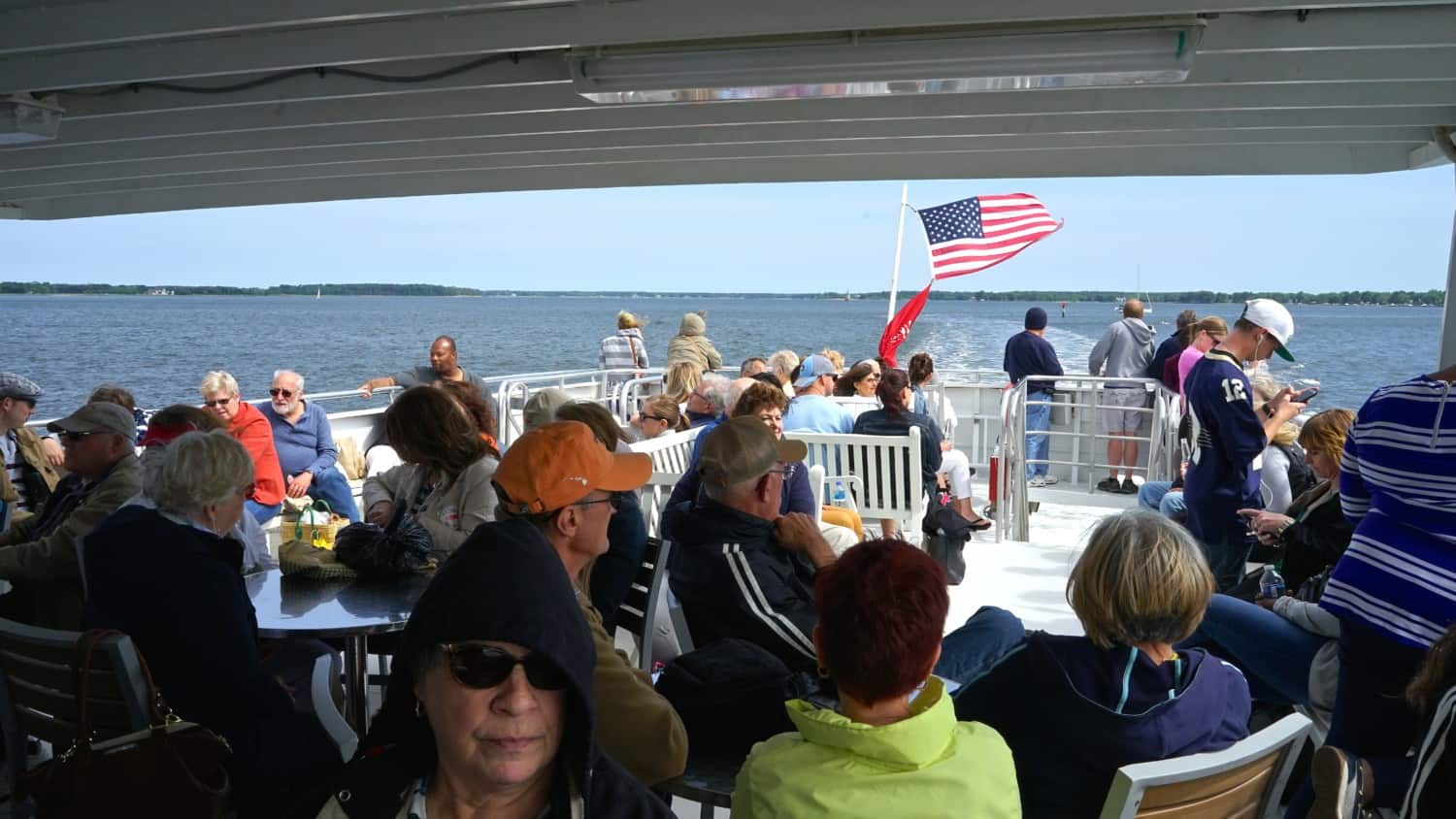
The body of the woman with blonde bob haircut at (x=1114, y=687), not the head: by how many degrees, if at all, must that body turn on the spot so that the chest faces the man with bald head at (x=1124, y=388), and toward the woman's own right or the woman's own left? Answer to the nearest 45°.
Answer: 0° — they already face them

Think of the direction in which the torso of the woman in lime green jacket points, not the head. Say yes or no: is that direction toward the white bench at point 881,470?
yes

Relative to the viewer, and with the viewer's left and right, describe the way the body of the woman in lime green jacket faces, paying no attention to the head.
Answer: facing away from the viewer

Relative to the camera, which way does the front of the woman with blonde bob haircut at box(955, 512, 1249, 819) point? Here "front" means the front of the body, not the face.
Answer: away from the camera

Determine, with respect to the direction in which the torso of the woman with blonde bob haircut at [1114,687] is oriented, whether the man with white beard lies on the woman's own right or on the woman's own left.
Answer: on the woman's own left

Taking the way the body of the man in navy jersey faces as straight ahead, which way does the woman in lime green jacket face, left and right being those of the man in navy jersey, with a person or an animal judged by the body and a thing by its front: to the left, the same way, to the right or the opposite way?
to the left

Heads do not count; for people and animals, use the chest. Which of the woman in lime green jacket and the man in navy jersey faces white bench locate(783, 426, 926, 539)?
the woman in lime green jacket

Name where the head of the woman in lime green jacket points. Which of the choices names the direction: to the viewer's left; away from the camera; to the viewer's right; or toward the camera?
away from the camera

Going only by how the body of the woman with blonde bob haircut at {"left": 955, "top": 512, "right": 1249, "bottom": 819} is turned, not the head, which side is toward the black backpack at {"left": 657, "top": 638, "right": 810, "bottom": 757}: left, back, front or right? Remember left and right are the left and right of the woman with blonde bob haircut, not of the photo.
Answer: left

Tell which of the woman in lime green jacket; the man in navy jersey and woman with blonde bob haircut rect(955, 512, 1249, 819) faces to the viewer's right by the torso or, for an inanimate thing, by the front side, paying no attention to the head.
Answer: the man in navy jersey

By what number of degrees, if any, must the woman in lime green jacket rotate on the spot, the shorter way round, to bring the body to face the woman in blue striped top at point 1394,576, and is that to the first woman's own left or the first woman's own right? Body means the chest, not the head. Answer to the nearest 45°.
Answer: approximately 45° to the first woman's own right

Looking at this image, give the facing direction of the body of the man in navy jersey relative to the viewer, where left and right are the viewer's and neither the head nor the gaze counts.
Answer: facing to the right of the viewer
